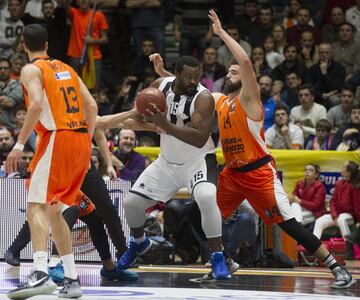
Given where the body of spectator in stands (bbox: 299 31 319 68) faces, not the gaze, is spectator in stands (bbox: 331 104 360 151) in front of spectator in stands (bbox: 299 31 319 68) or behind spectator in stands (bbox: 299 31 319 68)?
in front

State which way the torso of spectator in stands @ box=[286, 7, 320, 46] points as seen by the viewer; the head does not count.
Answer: toward the camera

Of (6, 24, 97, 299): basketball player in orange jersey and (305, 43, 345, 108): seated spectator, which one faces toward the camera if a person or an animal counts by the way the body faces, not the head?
the seated spectator

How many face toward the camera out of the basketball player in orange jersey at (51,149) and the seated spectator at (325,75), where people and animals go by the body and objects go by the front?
1

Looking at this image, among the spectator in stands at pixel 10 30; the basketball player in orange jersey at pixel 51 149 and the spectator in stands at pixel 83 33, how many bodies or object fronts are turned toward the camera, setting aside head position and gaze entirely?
2

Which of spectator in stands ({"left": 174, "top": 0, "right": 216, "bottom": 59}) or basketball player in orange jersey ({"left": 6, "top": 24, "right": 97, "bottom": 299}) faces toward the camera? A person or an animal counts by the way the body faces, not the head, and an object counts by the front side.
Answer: the spectator in stands

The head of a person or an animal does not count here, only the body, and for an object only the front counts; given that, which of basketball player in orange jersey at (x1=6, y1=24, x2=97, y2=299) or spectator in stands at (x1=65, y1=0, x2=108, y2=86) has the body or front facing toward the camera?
the spectator in stands

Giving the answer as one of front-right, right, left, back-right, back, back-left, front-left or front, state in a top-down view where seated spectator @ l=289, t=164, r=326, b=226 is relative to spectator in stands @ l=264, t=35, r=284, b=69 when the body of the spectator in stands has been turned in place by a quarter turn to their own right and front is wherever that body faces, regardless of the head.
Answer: back-left

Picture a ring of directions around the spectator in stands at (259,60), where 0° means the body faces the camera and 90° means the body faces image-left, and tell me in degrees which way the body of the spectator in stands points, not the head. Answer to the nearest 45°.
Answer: approximately 45°

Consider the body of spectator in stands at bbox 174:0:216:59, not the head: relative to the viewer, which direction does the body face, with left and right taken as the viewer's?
facing the viewer

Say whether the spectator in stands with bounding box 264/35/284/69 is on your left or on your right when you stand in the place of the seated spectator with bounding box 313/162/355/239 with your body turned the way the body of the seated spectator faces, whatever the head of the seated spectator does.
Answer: on your right

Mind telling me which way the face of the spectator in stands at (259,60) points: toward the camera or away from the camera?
toward the camera

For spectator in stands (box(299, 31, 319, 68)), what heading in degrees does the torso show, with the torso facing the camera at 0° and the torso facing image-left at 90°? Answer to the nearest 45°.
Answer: approximately 0°
